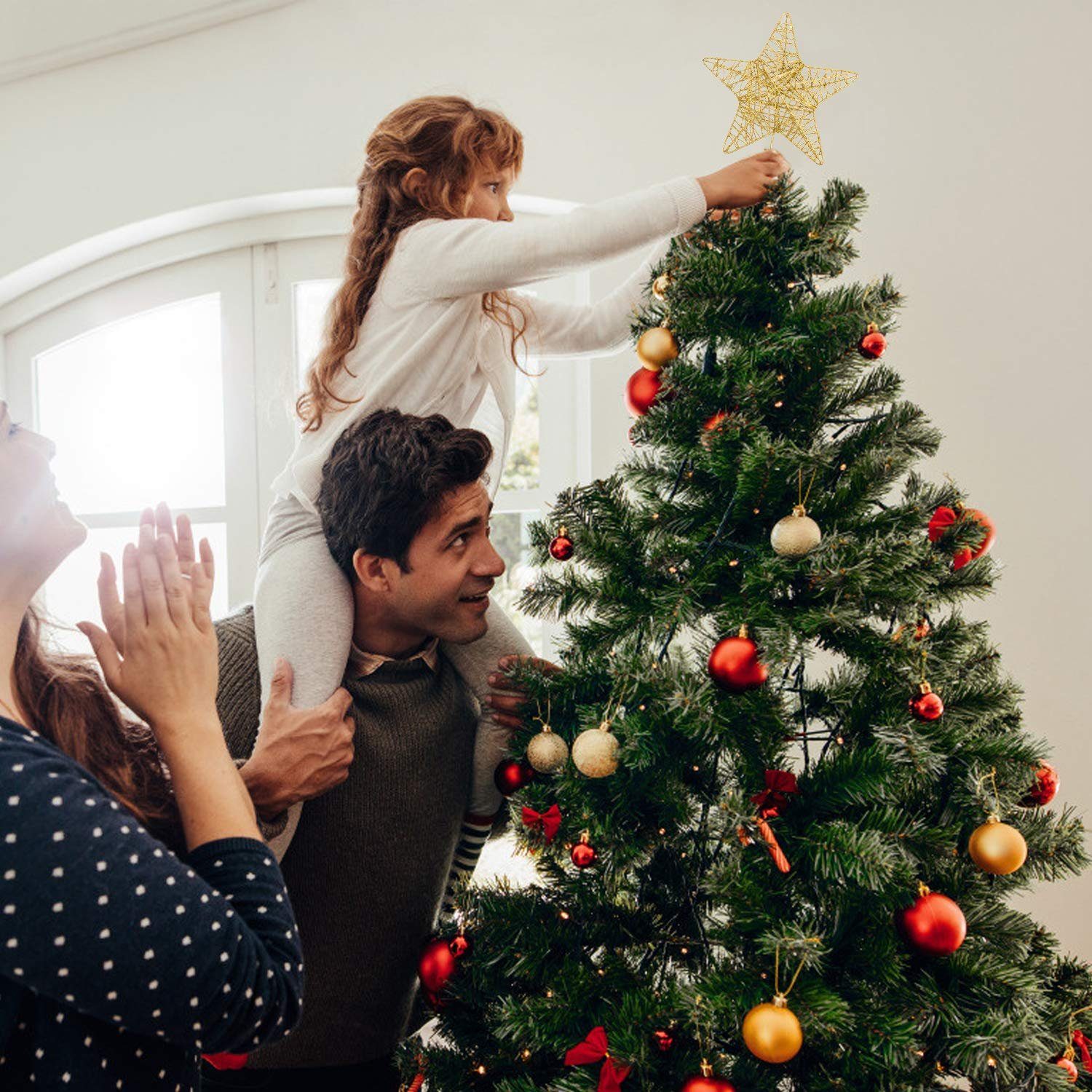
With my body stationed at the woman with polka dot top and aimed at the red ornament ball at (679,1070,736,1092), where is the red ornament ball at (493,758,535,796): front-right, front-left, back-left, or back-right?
front-left

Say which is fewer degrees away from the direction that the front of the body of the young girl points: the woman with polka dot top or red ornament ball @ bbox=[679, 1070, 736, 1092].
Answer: the red ornament ball

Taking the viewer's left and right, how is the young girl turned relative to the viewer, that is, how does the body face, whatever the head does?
facing to the right of the viewer

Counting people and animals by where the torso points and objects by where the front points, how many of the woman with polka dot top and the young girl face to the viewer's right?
2

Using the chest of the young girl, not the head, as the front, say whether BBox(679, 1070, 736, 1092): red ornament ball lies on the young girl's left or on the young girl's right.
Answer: on the young girl's right

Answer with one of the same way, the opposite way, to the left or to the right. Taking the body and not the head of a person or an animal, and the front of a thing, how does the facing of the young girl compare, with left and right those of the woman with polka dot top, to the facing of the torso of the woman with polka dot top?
the same way

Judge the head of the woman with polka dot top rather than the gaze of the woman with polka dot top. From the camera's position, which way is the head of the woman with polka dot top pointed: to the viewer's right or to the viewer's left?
to the viewer's right

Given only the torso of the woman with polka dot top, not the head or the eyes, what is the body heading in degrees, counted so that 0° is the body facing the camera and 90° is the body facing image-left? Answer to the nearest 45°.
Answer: approximately 270°

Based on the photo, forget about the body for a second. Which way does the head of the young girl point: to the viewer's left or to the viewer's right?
to the viewer's right

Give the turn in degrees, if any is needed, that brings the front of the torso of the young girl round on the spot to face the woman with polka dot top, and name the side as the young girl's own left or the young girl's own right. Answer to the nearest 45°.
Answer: approximately 90° to the young girl's own right
